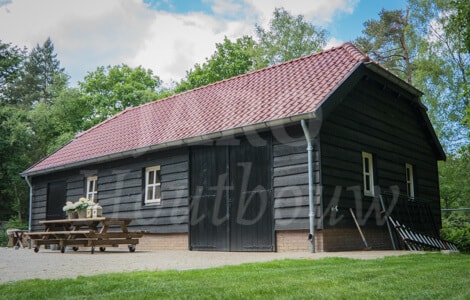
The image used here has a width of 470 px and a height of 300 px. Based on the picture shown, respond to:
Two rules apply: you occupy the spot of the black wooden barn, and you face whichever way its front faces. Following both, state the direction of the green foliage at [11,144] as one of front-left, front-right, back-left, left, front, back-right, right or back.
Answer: right

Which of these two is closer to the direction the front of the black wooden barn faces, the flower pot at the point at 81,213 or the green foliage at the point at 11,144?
the flower pot

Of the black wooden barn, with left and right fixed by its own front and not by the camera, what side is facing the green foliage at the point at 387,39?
back

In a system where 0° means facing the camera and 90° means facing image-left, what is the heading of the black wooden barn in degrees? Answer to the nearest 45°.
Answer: approximately 45°

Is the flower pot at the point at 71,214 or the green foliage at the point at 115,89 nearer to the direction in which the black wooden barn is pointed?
the flower pot

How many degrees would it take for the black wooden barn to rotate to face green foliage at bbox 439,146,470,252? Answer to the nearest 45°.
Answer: approximately 180°

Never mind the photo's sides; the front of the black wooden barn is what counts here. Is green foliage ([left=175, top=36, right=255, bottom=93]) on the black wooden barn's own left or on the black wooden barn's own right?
on the black wooden barn's own right

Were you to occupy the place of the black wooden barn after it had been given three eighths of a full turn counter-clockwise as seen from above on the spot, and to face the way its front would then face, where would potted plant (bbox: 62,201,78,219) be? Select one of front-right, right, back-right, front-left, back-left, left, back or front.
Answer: back

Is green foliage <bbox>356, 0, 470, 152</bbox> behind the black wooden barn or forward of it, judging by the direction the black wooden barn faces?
behind

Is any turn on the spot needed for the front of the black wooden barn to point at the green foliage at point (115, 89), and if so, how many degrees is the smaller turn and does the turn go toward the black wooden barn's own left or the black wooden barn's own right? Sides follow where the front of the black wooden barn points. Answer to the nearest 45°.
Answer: approximately 90° to the black wooden barn's own right

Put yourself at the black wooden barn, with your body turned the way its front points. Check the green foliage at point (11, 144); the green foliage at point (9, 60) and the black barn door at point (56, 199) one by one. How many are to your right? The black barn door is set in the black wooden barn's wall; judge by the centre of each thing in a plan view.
3

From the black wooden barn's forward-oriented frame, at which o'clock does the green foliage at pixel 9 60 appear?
The green foliage is roughly at 3 o'clock from the black wooden barn.

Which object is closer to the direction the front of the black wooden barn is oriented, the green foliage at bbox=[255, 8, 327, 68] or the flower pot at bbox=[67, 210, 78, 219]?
the flower pot
